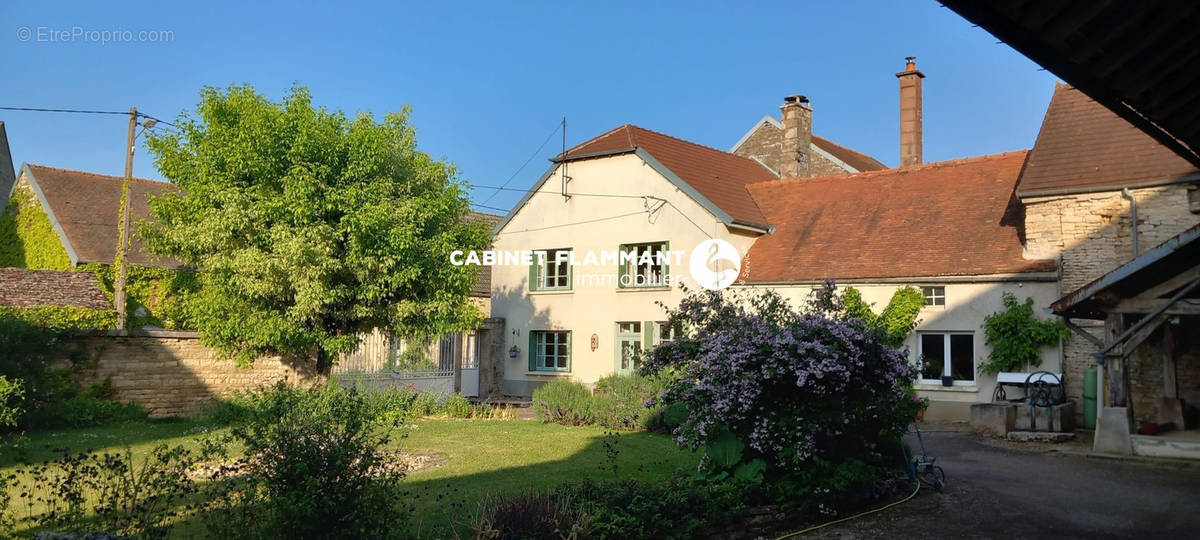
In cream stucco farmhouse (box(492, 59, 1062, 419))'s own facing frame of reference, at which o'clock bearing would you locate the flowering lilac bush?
The flowering lilac bush is roughly at 12 o'clock from the cream stucco farmhouse.

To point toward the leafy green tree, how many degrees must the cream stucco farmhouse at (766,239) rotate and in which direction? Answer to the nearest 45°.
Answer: approximately 45° to its right

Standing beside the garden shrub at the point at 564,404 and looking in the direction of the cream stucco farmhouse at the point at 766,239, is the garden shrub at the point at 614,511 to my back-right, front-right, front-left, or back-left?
back-right

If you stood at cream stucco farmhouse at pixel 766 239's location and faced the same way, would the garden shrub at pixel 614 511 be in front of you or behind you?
in front

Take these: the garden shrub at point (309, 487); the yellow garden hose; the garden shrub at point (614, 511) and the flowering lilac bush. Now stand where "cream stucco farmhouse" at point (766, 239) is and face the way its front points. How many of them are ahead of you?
4

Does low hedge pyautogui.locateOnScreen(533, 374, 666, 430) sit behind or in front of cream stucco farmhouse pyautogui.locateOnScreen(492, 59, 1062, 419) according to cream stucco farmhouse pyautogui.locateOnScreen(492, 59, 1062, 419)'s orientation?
in front

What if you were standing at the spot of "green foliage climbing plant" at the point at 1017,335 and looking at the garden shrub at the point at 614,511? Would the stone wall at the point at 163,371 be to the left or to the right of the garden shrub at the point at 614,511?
right

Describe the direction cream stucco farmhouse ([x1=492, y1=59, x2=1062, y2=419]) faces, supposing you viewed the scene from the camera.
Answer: facing the viewer

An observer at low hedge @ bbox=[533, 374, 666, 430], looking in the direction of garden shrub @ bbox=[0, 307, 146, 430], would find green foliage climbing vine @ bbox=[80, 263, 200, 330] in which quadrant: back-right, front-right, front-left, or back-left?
front-right

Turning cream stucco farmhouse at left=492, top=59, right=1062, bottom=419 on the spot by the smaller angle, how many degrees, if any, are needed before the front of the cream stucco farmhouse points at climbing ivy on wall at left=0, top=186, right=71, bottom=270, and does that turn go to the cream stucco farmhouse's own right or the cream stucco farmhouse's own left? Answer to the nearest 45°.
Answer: approximately 90° to the cream stucco farmhouse's own right

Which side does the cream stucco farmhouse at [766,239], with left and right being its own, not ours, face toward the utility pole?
right

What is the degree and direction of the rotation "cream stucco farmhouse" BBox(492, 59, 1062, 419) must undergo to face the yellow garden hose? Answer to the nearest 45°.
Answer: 0° — it already faces it
